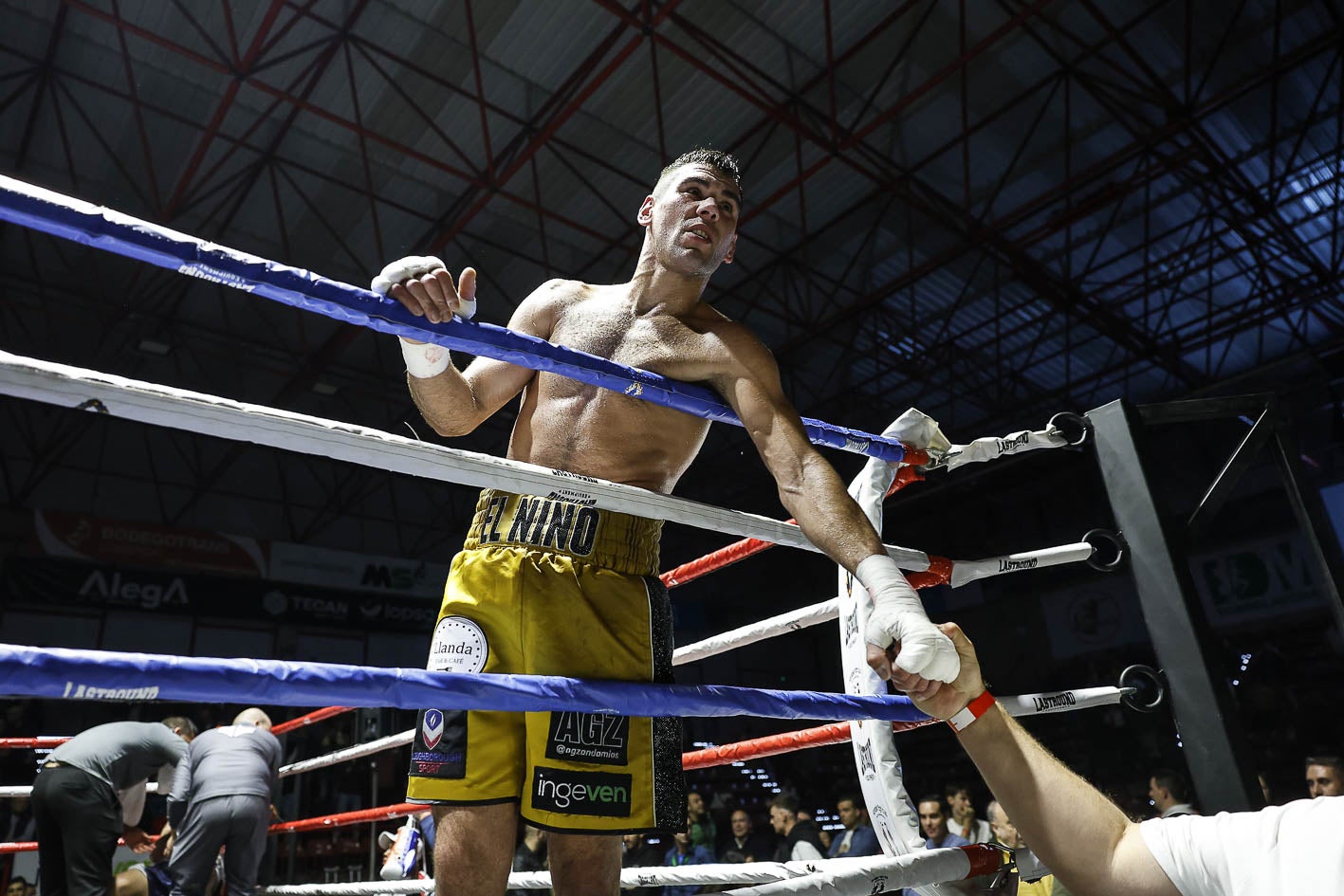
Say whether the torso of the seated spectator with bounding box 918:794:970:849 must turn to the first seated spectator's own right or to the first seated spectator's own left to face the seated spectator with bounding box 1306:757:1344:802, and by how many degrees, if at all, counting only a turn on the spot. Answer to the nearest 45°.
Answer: approximately 135° to the first seated spectator's own left

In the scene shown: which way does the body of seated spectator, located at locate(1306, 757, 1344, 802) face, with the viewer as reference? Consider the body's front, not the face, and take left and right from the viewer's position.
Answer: facing the viewer and to the left of the viewer

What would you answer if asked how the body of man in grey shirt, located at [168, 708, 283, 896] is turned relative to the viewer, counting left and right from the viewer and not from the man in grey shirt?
facing away from the viewer

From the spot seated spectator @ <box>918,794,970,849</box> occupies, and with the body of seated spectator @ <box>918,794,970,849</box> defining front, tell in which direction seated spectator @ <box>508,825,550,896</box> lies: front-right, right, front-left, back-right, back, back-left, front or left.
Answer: front-right

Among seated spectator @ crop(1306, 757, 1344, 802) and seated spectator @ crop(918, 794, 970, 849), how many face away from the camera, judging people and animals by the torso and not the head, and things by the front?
0

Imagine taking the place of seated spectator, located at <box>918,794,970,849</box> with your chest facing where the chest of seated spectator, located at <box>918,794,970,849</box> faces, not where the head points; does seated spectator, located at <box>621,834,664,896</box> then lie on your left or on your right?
on your right

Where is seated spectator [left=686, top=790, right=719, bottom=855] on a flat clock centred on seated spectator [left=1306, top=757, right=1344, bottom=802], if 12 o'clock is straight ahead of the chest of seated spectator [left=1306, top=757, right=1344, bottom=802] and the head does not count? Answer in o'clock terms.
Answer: seated spectator [left=686, top=790, right=719, bottom=855] is roughly at 2 o'clock from seated spectator [left=1306, top=757, right=1344, bottom=802].

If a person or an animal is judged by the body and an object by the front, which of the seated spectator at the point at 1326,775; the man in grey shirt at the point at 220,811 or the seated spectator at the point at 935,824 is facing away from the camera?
the man in grey shirt

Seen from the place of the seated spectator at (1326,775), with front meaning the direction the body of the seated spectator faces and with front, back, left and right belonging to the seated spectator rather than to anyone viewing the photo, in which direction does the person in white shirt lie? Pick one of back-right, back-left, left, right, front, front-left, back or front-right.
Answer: front-left
